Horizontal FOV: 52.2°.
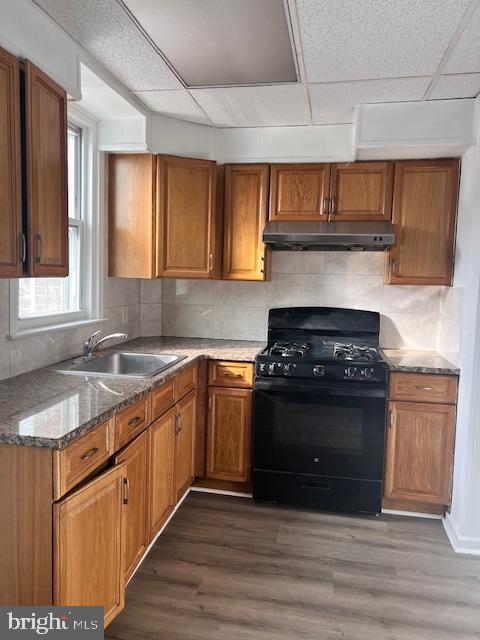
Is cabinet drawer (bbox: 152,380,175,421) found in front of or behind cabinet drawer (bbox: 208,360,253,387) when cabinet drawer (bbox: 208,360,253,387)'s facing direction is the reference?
in front

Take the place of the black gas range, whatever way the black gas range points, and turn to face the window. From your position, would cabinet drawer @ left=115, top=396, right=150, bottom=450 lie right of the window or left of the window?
left

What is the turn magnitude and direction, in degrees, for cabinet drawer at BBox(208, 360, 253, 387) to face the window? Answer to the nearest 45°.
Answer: approximately 90° to its right

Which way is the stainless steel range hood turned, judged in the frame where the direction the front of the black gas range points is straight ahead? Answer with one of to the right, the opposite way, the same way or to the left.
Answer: the same way

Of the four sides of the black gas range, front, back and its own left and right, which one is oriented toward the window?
right

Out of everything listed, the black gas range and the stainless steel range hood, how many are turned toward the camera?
2

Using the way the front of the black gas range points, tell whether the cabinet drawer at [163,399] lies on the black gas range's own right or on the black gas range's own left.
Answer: on the black gas range's own right

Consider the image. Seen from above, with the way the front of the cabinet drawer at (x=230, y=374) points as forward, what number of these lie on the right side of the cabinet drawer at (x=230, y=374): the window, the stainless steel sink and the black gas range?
2

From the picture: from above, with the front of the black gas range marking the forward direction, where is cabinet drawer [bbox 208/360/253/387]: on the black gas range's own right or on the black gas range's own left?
on the black gas range's own right

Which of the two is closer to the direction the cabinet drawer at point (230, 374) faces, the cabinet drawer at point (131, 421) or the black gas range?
the cabinet drawer

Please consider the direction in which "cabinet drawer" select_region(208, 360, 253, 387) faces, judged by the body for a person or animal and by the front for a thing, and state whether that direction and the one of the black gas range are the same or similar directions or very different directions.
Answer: same or similar directions

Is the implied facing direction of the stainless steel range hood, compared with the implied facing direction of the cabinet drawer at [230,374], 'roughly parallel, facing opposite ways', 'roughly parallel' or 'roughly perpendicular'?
roughly parallel

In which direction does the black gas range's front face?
toward the camera
